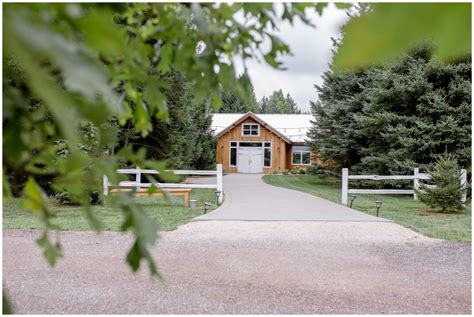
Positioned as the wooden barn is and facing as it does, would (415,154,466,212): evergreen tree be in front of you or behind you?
in front

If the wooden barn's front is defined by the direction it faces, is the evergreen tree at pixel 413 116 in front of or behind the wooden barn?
in front

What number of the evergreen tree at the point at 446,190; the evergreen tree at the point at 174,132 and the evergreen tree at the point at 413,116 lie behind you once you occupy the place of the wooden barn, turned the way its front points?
0

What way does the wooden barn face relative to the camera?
toward the camera
